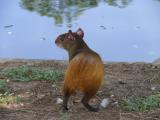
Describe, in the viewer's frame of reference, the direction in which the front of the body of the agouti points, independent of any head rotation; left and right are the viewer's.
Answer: facing away from the viewer and to the left of the viewer

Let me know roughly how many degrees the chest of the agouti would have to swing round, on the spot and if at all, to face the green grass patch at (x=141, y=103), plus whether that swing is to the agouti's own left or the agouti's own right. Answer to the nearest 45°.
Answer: approximately 135° to the agouti's own right
